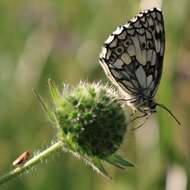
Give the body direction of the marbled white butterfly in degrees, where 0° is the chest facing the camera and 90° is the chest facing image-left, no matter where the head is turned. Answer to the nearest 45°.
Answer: approximately 270°
